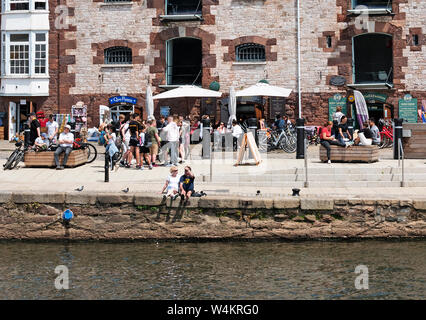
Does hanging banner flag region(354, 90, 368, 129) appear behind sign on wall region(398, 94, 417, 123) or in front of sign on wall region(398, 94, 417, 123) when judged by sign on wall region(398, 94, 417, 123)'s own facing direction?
in front

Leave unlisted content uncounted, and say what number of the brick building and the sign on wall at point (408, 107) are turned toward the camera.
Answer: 2

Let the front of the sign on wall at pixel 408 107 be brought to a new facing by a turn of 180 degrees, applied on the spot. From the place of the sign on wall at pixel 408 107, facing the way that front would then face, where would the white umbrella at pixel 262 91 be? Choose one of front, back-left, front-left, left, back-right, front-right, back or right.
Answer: back-left

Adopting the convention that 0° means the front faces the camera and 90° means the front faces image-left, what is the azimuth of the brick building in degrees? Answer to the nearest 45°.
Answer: approximately 0°

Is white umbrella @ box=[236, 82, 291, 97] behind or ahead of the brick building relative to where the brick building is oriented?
ahead

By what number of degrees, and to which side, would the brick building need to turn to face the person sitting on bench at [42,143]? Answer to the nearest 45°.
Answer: approximately 45° to its right

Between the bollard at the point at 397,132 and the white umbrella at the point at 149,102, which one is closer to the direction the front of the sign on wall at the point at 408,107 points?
the bollard

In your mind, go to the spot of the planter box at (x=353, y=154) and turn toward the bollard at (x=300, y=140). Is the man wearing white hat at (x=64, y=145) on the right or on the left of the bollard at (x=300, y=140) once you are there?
left

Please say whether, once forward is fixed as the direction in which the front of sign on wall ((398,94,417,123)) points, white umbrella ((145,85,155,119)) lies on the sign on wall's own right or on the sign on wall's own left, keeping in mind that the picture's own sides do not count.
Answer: on the sign on wall's own right

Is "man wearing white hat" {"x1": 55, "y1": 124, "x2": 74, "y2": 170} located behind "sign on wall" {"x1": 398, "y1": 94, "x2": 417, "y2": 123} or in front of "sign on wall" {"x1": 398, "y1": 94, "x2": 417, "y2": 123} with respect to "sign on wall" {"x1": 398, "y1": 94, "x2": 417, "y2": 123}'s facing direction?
in front

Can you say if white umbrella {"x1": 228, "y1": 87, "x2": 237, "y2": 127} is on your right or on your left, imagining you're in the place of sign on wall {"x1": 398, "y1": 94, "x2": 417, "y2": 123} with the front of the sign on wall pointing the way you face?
on your right

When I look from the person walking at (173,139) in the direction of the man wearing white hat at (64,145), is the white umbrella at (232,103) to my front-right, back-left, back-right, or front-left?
back-right

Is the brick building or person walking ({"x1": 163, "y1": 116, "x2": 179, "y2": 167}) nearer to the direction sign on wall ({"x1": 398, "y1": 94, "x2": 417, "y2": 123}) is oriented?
the person walking

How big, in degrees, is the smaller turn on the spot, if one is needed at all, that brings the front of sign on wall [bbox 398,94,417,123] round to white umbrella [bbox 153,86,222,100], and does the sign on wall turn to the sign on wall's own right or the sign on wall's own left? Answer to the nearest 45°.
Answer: approximately 45° to the sign on wall's own right
